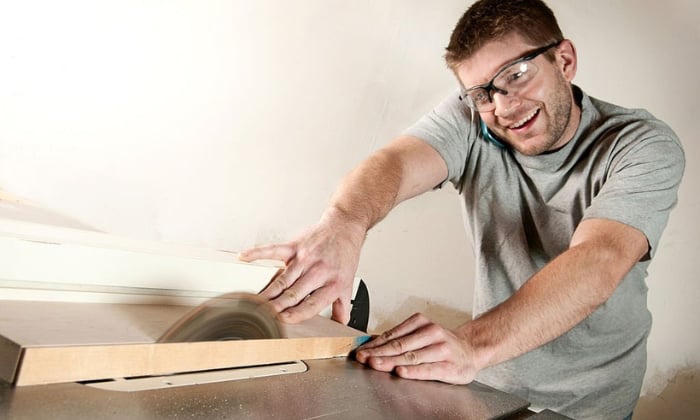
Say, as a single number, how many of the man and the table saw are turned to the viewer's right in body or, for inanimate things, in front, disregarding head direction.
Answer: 1

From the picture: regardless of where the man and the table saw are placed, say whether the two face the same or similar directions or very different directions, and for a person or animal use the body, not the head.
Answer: very different directions

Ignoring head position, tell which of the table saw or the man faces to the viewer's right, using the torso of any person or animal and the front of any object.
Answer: the table saw

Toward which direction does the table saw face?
to the viewer's right

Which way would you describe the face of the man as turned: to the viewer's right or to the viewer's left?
to the viewer's left

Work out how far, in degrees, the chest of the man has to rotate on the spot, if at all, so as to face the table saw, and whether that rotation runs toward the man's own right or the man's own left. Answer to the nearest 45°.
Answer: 0° — they already face it

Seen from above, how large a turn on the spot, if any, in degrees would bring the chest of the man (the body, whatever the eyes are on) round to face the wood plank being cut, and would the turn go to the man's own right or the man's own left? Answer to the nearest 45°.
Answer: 0° — they already face it

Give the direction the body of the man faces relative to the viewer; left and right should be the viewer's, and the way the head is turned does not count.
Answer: facing the viewer and to the left of the viewer
